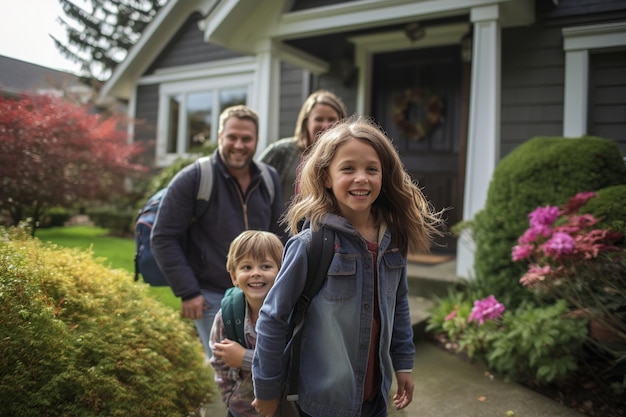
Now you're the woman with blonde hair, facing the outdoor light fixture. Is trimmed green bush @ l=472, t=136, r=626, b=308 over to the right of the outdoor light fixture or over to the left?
right

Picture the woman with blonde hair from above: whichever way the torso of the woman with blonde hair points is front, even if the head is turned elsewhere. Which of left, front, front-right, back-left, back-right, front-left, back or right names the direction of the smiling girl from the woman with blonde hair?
front-right

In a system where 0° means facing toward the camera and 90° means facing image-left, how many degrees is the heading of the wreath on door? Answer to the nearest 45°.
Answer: approximately 0°

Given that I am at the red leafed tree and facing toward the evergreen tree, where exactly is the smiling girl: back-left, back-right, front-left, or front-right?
back-right

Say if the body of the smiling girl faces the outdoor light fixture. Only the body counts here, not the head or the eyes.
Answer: no

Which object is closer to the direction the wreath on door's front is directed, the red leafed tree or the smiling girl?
the smiling girl

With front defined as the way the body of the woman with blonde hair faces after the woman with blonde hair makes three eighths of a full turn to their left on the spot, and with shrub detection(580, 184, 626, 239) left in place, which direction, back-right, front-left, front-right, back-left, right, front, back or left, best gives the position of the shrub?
right

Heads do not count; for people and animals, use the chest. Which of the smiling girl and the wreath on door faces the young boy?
the wreath on door

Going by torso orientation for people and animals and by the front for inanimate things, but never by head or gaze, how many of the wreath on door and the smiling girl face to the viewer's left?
0

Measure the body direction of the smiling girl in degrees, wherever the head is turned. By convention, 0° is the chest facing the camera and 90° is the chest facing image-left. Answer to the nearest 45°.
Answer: approximately 315°

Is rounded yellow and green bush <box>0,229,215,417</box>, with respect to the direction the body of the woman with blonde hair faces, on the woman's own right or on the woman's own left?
on the woman's own right

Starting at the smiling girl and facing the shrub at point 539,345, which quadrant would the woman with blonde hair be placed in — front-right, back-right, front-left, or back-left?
front-left

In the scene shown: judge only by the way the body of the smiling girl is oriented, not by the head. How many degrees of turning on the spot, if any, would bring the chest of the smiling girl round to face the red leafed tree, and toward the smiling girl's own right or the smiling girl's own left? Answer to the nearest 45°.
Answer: approximately 180°

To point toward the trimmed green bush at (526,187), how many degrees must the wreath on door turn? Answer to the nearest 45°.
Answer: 0° — it already faces it

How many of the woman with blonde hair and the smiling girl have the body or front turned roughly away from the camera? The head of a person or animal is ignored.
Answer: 0

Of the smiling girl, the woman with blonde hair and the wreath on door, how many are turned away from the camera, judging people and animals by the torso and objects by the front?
0

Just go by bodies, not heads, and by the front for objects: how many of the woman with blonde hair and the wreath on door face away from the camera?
0

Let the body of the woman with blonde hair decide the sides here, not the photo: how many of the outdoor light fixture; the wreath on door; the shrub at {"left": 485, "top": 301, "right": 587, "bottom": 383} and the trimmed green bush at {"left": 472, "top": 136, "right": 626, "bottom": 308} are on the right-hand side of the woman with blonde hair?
0

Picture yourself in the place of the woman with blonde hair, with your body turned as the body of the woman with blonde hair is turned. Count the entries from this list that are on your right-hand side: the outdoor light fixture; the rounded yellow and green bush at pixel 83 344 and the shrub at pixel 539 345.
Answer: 1

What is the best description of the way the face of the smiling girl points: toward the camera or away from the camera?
toward the camera
